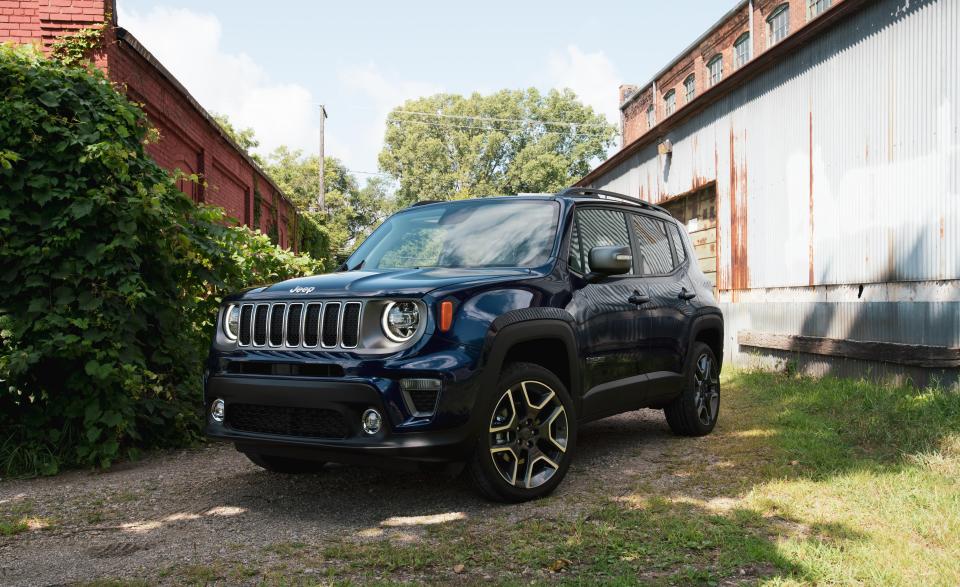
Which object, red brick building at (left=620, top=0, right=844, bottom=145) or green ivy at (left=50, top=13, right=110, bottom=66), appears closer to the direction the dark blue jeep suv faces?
the green ivy

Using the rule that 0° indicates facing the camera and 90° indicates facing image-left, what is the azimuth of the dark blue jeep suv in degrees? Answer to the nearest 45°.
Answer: approximately 45°

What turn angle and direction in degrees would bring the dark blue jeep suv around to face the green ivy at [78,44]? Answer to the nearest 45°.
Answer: approximately 90° to its right

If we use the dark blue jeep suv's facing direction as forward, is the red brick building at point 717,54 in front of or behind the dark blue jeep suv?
behind

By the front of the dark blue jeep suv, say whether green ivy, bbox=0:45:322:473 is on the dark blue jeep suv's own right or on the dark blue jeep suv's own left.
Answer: on the dark blue jeep suv's own right
